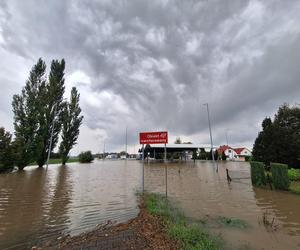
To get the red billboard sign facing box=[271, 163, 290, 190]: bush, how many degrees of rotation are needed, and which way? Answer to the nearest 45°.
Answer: approximately 90° to its left

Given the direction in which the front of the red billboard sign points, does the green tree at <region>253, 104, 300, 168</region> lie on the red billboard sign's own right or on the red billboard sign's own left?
on the red billboard sign's own left

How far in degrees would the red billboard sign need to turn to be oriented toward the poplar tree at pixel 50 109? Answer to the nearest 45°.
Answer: approximately 135° to its right

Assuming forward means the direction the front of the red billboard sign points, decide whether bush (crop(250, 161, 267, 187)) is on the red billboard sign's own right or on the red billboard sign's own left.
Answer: on the red billboard sign's own left

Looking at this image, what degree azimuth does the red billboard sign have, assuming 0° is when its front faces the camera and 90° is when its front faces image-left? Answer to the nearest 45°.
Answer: approximately 0°

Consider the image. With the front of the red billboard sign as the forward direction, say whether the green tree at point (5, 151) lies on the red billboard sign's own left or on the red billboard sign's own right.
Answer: on the red billboard sign's own right

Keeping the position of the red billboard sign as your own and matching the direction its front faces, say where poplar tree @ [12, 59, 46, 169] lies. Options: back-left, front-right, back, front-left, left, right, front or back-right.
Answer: back-right

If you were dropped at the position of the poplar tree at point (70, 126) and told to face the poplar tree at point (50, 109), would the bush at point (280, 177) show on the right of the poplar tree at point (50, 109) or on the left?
left
